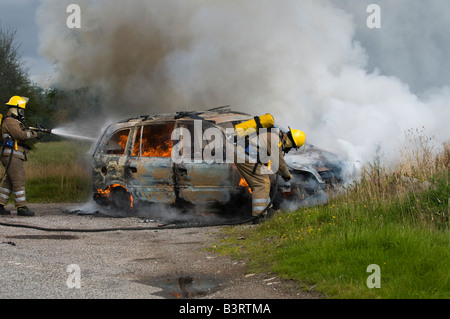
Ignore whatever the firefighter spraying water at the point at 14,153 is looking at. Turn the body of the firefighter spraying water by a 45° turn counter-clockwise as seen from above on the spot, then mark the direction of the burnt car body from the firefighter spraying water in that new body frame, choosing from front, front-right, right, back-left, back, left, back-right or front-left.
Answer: right

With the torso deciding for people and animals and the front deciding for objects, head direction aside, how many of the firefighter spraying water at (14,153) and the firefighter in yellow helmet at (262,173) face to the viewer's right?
2

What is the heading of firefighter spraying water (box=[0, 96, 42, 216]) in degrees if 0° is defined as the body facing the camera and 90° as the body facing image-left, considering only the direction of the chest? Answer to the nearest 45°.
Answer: approximately 270°

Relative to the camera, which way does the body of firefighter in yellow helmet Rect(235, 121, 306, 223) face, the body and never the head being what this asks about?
to the viewer's right

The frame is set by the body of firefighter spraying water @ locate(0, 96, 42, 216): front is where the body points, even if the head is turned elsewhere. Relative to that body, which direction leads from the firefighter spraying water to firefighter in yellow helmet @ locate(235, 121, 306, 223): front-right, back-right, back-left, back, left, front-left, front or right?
front-right
